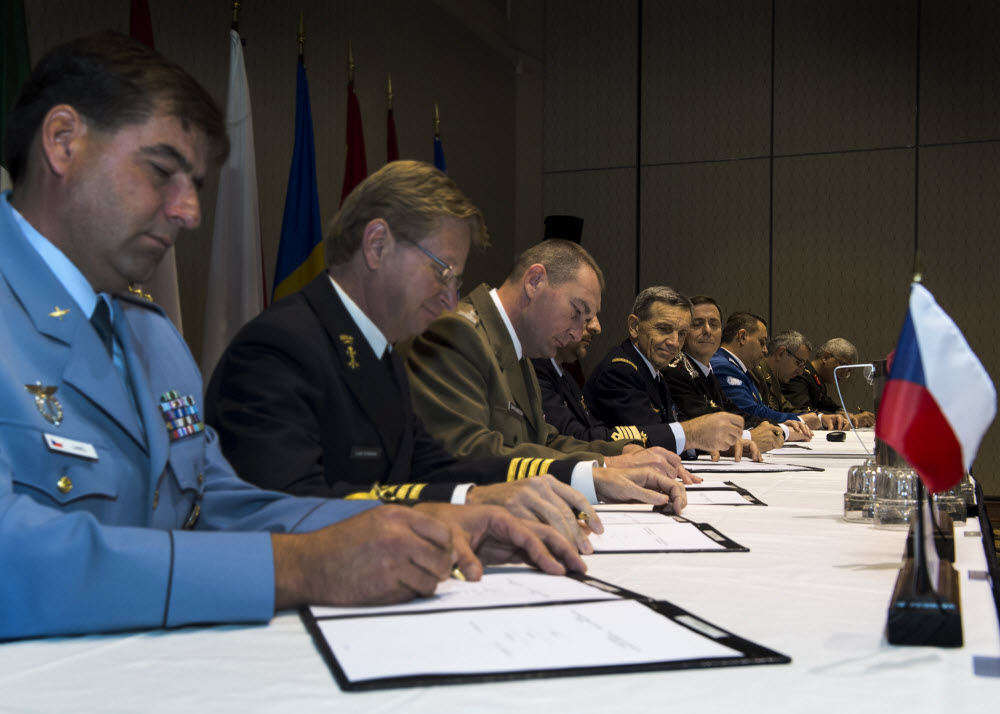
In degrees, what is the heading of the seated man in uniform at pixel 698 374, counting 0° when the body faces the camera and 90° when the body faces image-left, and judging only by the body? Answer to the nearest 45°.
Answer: approximately 315°

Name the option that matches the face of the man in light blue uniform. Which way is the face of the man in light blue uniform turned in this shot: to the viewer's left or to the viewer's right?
to the viewer's right

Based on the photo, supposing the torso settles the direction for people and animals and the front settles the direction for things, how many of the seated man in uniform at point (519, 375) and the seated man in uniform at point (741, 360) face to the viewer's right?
2

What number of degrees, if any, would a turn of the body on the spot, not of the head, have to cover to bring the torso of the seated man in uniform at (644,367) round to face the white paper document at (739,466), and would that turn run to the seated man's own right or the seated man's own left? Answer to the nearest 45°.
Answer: approximately 45° to the seated man's own right

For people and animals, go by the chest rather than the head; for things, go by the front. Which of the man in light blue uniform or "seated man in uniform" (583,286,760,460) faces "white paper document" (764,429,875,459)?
the seated man in uniform

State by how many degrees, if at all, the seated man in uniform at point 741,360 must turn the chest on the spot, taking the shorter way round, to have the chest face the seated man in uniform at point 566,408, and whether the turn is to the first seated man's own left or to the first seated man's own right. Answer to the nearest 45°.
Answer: approximately 90° to the first seated man's own right

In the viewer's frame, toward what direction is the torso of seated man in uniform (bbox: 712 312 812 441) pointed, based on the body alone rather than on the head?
to the viewer's right

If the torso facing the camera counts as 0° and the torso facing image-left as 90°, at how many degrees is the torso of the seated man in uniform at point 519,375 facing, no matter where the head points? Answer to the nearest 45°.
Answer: approximately 270°
